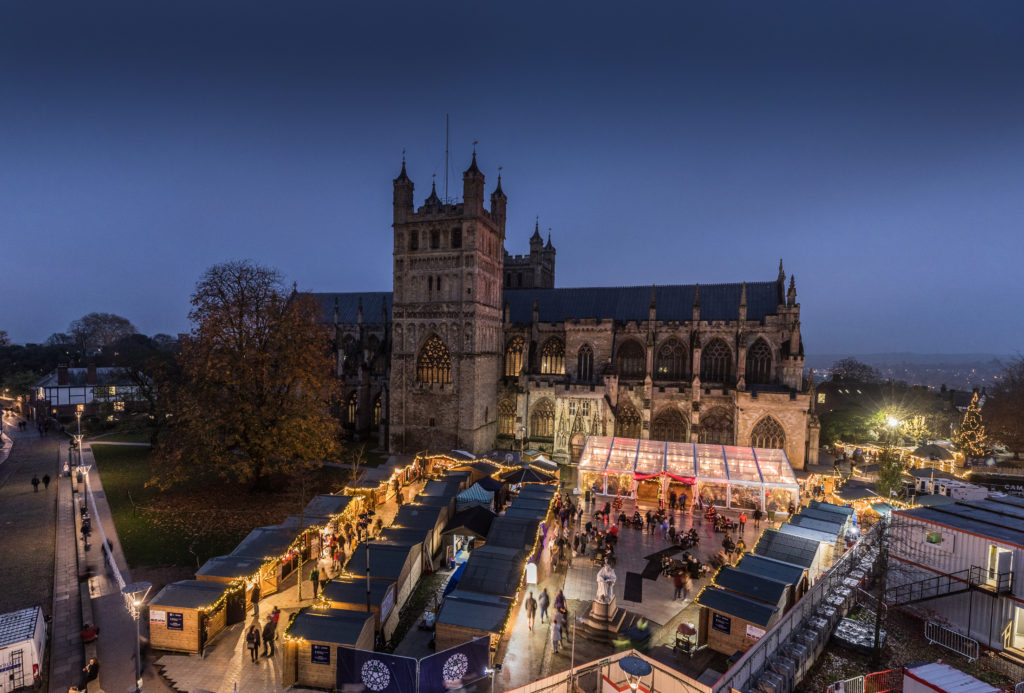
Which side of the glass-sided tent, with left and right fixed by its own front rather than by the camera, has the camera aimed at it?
front

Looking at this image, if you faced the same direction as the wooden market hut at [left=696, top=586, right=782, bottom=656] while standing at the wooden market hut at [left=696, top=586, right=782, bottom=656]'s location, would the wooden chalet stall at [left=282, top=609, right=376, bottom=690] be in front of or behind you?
in front

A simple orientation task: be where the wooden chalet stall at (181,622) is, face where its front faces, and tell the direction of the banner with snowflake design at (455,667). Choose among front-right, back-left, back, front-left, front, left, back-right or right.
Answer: front

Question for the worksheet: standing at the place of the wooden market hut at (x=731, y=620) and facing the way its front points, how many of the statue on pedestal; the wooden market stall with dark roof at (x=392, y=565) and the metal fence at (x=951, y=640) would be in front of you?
2

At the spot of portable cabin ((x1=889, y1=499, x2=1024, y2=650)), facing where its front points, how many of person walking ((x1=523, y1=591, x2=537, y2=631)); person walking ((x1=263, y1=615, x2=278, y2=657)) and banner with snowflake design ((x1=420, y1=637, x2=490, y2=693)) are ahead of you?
3

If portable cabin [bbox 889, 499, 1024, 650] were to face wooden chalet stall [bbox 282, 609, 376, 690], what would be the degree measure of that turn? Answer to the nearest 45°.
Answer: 0° — it already faces it

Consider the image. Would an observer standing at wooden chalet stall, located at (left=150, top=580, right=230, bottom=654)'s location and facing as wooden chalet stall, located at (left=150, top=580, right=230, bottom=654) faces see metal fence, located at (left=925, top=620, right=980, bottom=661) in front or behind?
in front

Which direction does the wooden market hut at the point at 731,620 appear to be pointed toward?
to the viewer's left

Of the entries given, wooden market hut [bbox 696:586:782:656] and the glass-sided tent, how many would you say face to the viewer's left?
1

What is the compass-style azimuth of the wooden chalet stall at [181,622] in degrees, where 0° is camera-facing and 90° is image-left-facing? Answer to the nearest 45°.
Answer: approximately 315°

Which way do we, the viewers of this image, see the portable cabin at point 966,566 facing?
facing the viewer and to the left of the viewer

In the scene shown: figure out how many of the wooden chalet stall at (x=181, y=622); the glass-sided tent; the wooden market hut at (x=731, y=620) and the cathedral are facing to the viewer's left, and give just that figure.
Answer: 1

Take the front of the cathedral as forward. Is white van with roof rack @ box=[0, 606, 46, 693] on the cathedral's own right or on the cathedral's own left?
on the cathedral's own right
